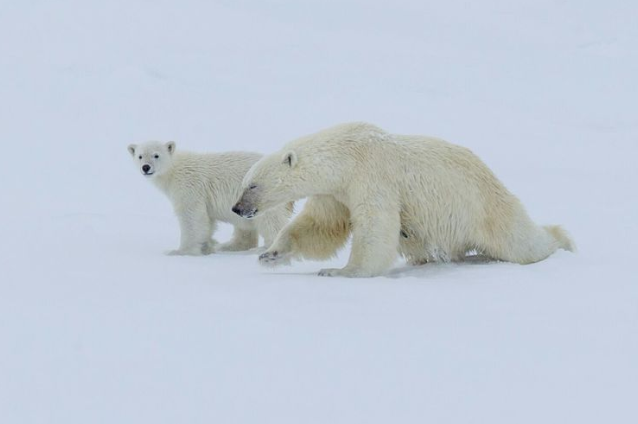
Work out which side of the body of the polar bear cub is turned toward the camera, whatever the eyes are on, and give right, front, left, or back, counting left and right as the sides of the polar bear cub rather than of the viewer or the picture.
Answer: left

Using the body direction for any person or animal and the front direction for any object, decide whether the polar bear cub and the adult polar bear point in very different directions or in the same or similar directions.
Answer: same or similar directions

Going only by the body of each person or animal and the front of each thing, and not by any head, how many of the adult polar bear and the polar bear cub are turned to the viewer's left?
2

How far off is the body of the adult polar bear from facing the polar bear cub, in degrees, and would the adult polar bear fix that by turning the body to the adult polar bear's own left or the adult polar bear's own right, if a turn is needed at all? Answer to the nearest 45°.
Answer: approximately 45° to the adult polar bear's own right

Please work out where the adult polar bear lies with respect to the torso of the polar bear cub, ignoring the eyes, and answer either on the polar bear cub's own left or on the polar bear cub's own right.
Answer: on the polar bear cub's own left

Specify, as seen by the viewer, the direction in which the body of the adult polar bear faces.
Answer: to the viewer's left
